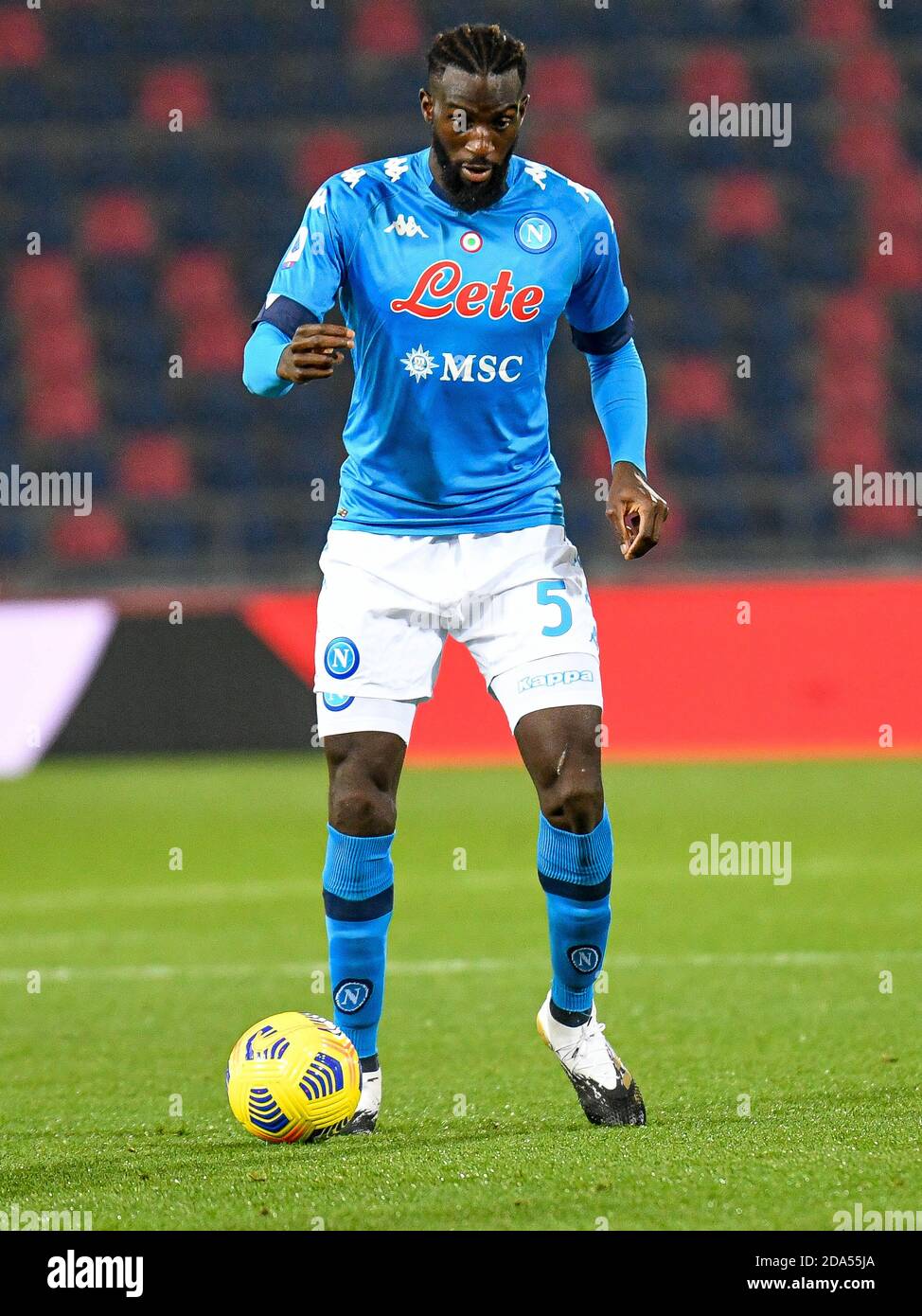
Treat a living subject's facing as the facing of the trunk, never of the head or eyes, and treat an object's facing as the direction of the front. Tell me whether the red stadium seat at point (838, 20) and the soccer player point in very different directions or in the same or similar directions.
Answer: same or similar directions

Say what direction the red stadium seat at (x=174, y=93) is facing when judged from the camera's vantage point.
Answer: facing the viewer

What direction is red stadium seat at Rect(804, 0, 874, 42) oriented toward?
toward the camera

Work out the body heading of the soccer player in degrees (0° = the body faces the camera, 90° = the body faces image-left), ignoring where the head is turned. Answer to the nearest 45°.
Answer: approximately 0°

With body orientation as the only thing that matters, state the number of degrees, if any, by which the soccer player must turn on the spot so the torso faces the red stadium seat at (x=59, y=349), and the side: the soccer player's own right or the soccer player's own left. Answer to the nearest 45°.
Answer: approximately 180°

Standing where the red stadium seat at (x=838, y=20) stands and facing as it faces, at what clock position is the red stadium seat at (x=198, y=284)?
the red stadium seat at (x=198, y=284) is roughly at 2 o'clock from the red stadium seat at (x=838, y=20).

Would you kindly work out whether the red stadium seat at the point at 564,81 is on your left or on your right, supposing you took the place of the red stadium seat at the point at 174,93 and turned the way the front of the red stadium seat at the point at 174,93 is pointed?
on your left

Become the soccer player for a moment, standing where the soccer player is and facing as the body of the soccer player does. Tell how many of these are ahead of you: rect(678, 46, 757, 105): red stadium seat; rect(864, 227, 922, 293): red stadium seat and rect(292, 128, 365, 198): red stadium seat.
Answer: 0

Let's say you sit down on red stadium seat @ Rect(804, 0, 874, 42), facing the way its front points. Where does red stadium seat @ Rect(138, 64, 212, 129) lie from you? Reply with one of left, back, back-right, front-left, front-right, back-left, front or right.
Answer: right

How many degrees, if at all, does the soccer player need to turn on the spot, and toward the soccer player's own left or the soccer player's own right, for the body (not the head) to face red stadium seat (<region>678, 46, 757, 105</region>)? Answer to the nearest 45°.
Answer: approximately 180°

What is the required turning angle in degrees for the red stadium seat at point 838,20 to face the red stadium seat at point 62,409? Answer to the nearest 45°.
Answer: approximately 45° to its right

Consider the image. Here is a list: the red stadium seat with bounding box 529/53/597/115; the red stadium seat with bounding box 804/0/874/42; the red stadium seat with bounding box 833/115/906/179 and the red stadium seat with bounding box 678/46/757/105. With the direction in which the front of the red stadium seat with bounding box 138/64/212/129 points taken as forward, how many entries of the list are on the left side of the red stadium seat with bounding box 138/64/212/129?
4

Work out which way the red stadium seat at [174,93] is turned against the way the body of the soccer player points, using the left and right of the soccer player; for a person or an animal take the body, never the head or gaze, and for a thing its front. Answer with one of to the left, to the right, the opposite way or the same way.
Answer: the same way

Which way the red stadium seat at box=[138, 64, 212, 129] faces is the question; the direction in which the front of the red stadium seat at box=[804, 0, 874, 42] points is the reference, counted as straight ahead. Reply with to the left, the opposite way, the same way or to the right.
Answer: the same way

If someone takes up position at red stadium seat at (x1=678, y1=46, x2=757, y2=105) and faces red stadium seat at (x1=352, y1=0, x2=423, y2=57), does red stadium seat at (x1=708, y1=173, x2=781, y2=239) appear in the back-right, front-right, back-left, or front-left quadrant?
back-left

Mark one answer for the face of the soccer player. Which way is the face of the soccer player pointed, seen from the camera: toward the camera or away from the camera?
toward the camera

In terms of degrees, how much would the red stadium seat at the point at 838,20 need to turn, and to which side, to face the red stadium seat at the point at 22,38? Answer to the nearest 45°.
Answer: approximately 90° to its right

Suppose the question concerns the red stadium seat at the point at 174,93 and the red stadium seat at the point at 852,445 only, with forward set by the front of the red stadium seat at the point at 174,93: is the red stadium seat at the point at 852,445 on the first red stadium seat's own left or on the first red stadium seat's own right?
on the first red stadium seat's own left
